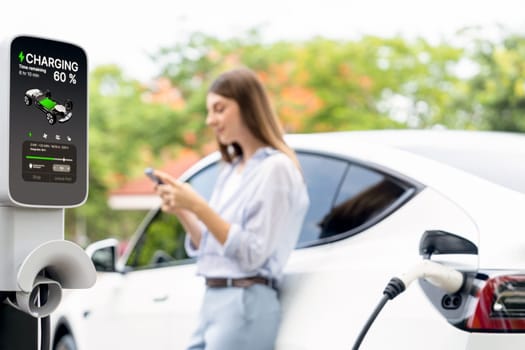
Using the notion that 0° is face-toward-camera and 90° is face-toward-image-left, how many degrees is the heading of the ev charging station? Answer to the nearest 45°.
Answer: approximately 315°

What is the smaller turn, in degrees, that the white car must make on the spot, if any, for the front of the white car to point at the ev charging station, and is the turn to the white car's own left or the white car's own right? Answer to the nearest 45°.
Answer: approximately 90° to the white car's own left

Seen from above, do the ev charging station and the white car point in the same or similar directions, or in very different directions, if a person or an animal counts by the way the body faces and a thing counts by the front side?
very different directions

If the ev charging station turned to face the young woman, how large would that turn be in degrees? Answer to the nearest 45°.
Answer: approximately 90° to its left

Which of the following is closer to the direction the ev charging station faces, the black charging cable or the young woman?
the black charging cable

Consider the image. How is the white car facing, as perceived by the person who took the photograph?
facing away from the viewer and to the left of the viewer
